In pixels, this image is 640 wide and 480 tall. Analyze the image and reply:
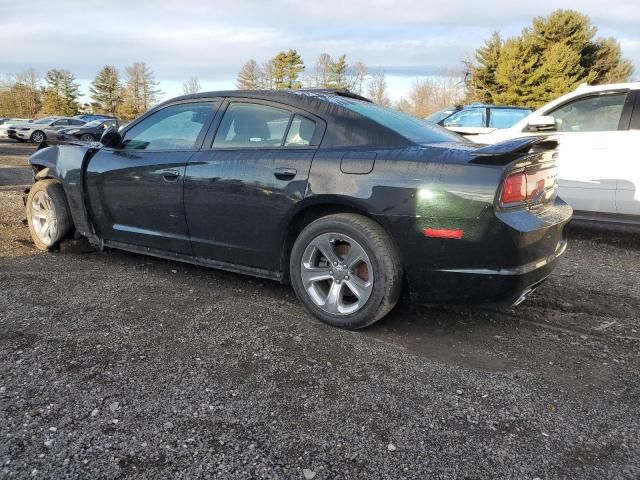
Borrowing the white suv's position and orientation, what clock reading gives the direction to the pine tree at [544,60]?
The pine tree is roughly at 3 o'clock from the white suv.

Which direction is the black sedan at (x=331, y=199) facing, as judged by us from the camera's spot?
facing away from the viewer and to the left of the viewer

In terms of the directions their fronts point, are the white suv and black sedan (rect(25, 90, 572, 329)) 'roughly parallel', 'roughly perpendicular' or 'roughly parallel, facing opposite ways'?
roughly parallel

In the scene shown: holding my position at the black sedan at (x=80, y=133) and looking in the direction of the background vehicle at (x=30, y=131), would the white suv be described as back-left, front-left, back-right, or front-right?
back-left

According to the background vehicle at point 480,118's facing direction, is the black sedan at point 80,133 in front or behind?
in front

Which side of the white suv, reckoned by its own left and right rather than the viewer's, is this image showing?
left

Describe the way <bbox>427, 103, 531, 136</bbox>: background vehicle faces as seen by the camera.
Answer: facing to the left of the viewer

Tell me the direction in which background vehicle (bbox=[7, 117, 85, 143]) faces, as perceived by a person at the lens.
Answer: facing the viewer and to the left of the viewer

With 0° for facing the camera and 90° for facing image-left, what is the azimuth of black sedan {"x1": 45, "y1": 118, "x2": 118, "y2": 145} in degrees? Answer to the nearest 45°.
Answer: approximately 45°
